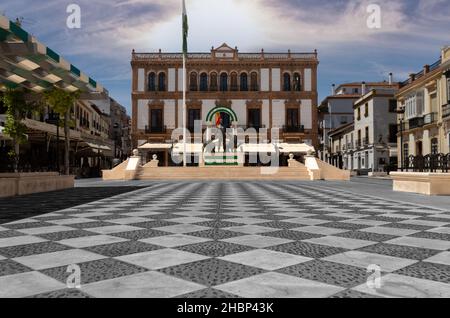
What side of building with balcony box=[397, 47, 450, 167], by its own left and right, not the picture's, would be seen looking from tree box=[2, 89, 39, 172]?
front

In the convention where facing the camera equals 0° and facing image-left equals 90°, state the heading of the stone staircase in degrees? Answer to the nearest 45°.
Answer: approximately 0°

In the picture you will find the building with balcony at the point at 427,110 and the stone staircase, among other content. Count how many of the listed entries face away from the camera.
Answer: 0

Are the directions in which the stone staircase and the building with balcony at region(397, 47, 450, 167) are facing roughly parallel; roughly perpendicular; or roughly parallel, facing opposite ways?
roughly perpendicular

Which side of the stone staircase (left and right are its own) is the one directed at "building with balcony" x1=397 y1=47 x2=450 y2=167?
left

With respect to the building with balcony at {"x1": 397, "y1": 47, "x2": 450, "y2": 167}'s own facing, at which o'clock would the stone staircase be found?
The stone staircase is roughly at 12 o'clock from the building with balcony.
